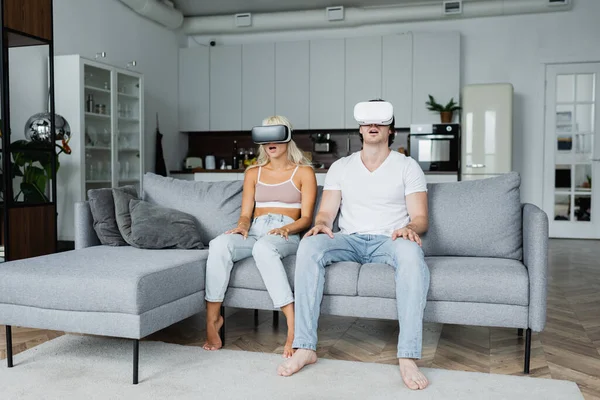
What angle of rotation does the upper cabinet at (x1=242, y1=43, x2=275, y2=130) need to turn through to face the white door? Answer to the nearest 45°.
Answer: approximately 90° to its left

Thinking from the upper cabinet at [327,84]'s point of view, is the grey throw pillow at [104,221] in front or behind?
in front

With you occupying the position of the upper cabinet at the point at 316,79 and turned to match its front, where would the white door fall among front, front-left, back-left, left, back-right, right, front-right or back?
left

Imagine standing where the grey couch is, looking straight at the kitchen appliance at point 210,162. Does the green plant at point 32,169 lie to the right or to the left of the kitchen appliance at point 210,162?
left

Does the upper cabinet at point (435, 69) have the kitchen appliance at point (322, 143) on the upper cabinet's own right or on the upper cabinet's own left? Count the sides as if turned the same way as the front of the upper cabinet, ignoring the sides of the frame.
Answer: on the upper cabinet's own right

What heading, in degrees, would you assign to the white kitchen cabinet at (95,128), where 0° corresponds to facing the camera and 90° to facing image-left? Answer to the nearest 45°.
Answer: approximately 315°

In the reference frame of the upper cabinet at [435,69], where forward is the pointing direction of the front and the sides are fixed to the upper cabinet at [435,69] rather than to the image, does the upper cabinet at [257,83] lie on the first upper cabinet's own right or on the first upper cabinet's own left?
on the first upper cabinet's own right

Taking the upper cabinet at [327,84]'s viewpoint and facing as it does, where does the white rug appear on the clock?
The white rug is roughly at 12 o'clock from the upper cabinet.

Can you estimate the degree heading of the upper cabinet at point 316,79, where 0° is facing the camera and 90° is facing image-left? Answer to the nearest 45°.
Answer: approximately 0°

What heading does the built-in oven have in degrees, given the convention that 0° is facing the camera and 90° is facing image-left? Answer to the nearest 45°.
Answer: approximately 0°

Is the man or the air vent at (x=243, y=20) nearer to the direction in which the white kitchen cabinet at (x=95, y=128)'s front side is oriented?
the man
